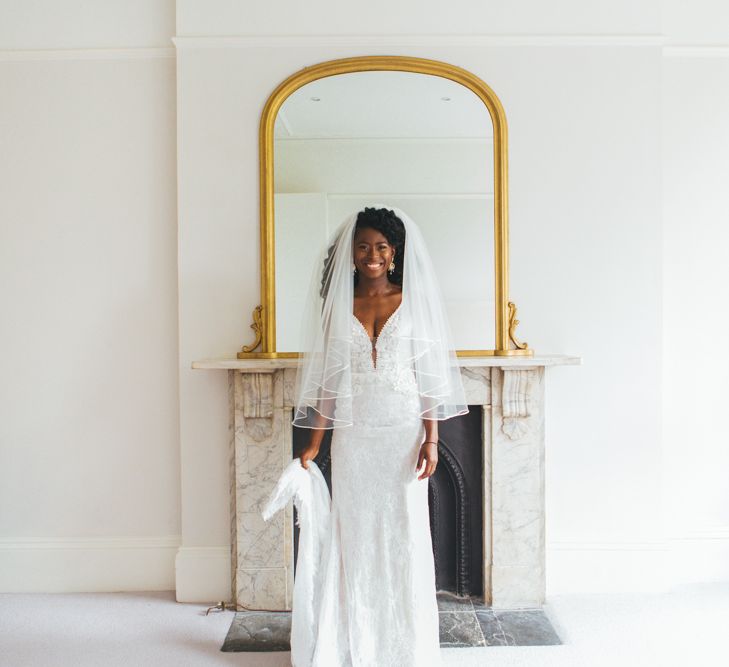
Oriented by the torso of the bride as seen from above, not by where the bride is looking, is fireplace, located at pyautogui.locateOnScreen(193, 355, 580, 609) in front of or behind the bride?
behind

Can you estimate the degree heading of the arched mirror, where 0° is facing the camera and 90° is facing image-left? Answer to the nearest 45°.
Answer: approximately 0°
